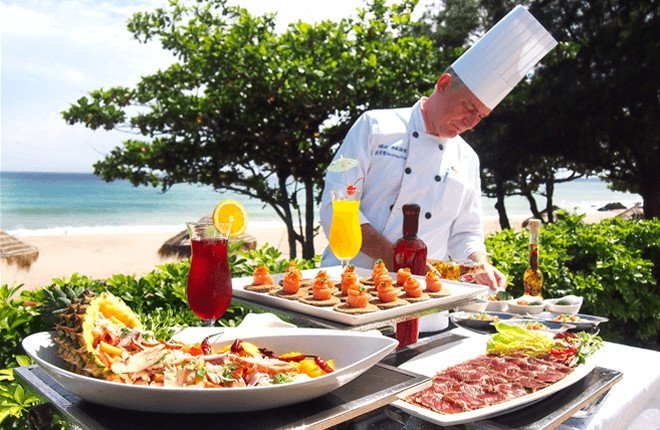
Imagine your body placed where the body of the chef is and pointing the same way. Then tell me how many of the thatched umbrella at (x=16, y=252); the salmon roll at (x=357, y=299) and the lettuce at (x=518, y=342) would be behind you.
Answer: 1

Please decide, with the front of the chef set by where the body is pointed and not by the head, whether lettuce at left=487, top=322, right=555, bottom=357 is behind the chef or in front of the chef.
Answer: in front

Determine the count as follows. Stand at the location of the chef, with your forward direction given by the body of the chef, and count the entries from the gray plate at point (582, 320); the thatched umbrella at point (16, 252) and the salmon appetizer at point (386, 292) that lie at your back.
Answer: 1

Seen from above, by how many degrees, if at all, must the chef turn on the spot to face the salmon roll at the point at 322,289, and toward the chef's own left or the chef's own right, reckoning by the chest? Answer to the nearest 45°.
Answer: approximately 45° to the chef's own right

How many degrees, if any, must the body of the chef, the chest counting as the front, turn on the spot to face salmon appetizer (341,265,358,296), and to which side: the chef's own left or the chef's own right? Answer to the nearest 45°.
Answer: approximately 45° to the chef's own right

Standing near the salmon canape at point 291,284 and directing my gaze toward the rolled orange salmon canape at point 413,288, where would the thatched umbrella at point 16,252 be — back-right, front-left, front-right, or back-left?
back-left

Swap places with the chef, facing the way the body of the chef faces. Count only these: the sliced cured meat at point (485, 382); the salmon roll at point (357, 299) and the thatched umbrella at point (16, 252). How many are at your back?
1
